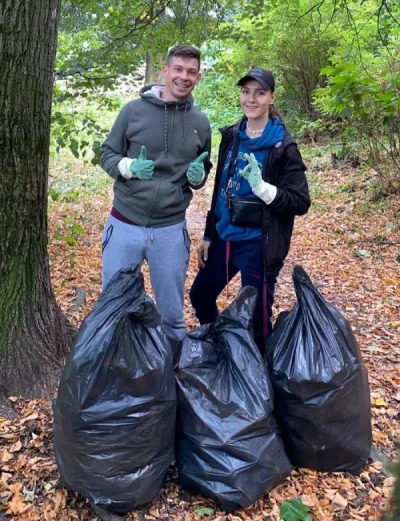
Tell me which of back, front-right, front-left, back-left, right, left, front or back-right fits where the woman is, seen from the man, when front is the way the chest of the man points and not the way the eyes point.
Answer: left

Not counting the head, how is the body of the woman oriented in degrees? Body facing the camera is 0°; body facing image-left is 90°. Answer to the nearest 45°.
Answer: approximately 45°

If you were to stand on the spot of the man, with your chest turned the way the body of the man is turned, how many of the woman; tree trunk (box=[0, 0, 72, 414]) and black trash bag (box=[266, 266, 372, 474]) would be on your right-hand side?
1

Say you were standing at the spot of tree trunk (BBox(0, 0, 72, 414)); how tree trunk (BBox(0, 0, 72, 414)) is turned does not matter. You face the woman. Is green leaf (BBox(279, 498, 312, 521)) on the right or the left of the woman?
right

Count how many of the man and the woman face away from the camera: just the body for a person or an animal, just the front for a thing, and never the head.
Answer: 0

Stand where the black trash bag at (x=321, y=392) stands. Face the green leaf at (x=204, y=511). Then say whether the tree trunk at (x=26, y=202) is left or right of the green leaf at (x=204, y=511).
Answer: right
